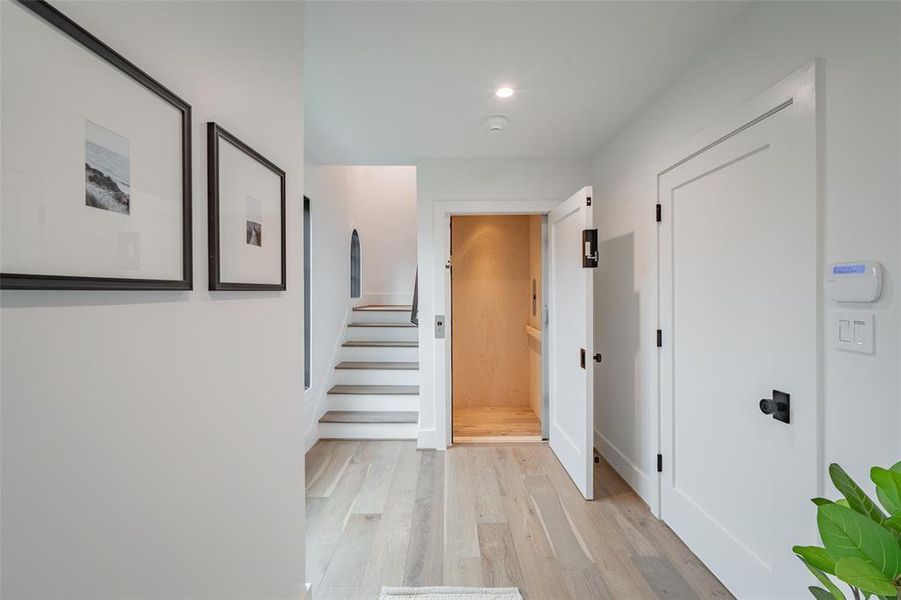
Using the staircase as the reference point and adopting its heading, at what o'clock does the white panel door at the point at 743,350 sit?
The white panel door is roughly at 11 o'clock from the staircase.

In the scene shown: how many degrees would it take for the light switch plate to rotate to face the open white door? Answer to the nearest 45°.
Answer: approximately 90° to its right

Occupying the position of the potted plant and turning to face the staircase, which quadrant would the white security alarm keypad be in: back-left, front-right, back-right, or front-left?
front-right

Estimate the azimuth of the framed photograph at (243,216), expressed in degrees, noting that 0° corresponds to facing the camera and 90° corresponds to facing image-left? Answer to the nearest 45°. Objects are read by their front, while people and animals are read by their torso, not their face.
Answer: approximately 315°

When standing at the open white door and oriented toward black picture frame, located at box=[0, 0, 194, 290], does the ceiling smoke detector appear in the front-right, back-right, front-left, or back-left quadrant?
front-right

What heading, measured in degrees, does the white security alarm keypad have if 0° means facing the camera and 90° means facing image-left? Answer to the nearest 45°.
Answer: approximately 45°

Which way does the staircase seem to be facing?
toward the camera

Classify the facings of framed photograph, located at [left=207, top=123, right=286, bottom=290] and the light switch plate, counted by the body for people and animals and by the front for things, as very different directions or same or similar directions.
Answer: very different directions

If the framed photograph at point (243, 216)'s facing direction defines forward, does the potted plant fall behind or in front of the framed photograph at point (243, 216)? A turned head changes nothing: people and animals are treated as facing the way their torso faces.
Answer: in front

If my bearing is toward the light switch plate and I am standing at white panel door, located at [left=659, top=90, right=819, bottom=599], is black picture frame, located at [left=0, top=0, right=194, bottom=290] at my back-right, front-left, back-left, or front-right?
front-right

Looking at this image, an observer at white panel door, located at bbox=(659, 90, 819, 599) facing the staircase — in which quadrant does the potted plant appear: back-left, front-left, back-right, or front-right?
back-left

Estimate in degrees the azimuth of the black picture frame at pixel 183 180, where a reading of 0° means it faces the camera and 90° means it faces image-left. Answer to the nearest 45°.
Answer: approximately 315°

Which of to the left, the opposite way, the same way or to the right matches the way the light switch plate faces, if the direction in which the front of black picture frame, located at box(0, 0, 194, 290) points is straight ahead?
the opposite way

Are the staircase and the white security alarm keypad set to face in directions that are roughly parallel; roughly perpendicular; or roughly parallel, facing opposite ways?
roughly perpendicular
